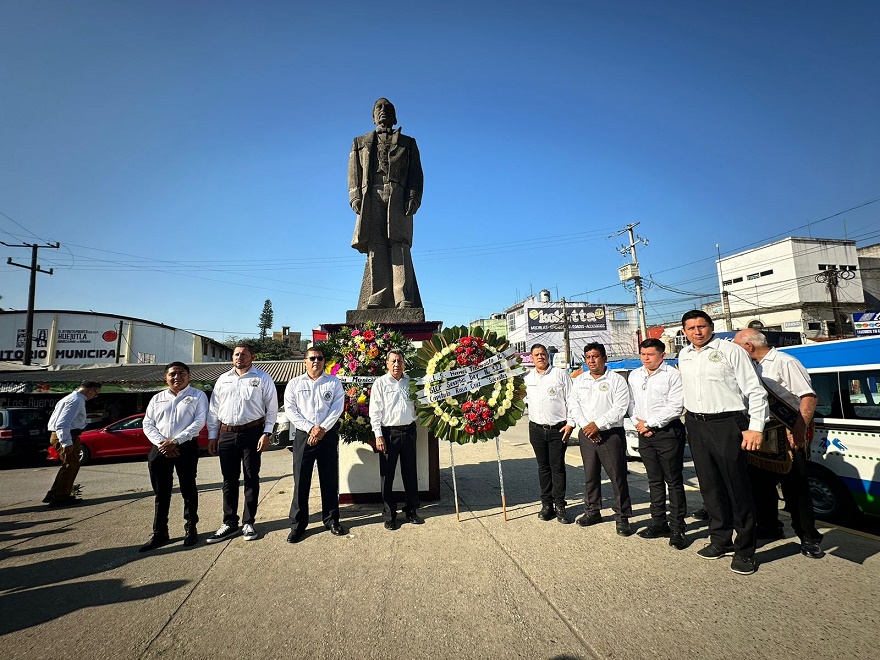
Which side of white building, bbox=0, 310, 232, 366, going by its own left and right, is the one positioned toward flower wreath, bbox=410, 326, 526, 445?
front

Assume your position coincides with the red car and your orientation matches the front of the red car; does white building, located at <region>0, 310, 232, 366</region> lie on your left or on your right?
on your right

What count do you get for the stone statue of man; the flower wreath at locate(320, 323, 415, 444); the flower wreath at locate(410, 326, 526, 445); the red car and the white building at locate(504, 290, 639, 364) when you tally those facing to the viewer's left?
1

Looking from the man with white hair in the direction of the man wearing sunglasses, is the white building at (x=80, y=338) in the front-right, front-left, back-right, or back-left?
front-right

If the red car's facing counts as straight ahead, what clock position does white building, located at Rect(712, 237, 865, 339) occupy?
The white building is roughly at 6 o'clock from the red car.

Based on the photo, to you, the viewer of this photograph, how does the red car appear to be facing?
facing to the left of the viewer

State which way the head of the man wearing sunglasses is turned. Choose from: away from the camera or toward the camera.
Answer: toward the camera

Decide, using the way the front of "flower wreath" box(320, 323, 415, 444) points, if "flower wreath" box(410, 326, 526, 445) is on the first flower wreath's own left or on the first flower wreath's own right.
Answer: on the first flower wreath's own left

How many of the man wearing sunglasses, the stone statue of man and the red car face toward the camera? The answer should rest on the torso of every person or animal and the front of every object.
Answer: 2

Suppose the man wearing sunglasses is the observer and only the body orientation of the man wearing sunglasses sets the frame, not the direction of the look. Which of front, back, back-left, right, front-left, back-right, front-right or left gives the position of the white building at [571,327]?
back-left

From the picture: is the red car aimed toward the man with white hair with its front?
no

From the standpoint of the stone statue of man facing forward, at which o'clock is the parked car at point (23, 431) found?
The parked car is roughly at 4 o'clock from the stone statue of man.

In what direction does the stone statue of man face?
toward the camera

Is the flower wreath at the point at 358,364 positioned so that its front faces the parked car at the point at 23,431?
no

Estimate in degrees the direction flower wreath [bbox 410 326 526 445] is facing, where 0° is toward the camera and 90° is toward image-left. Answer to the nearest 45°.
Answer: approximately 0°

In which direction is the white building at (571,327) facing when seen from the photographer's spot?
facing the viewer

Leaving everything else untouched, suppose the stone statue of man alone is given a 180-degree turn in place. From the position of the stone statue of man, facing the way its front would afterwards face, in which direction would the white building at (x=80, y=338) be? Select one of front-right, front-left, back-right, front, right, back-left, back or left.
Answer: front-left

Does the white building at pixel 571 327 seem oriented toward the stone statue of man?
yes

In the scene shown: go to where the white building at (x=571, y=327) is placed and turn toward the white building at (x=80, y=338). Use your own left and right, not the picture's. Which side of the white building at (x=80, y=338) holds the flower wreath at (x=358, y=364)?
left

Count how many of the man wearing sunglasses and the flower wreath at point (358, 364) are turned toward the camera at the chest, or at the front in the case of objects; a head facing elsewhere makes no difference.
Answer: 2
